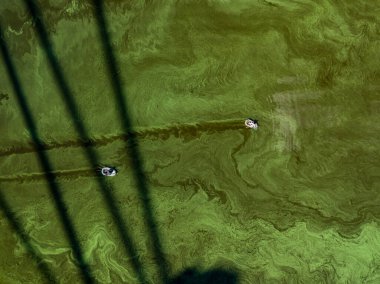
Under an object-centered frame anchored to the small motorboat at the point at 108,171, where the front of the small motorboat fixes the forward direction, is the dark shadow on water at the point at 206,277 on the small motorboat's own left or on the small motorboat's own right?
on the small motorboat's own right

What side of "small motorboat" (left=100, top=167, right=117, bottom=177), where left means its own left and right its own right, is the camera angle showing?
right

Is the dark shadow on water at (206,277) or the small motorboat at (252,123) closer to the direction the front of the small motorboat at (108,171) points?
the small motorboat

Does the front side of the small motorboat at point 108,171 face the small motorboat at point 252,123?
yes
